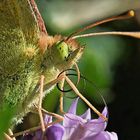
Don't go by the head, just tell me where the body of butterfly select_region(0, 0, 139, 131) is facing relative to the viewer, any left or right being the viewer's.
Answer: facing to the right of the viewer
